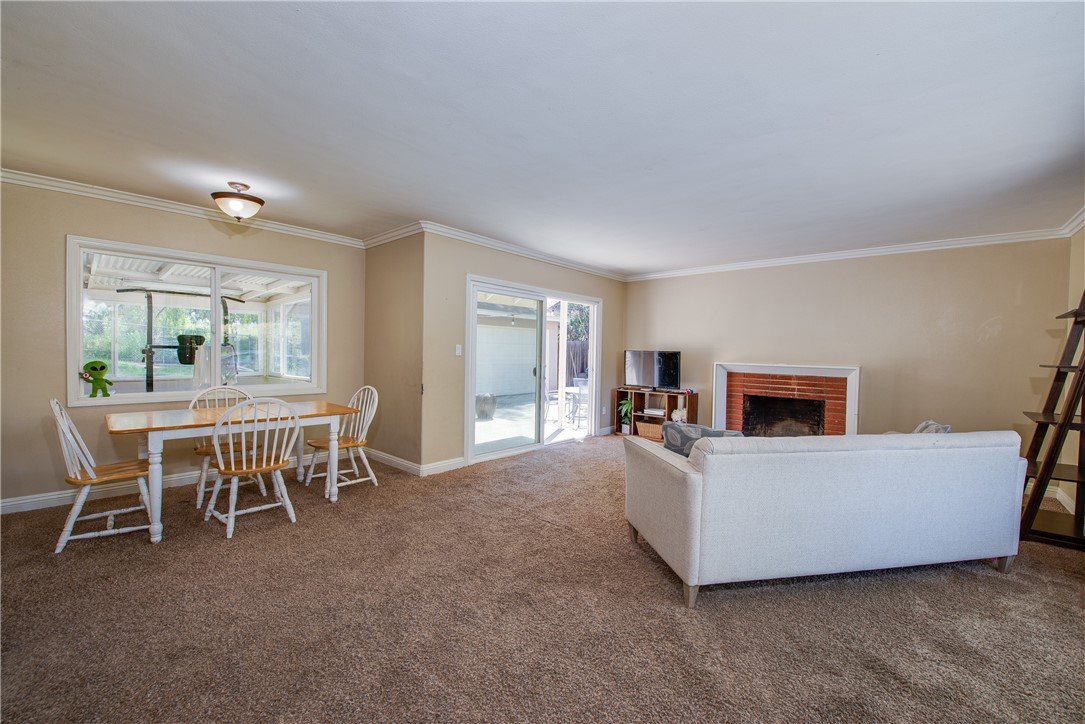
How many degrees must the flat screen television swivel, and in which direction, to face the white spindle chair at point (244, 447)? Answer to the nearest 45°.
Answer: approximately 45° to its right

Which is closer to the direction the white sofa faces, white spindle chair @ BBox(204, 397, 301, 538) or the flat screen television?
the flat screen television

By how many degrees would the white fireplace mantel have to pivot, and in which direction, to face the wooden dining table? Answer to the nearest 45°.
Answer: approximately 45° to its right

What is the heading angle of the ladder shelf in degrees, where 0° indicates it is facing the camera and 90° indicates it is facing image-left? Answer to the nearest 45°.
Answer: approximately 90°

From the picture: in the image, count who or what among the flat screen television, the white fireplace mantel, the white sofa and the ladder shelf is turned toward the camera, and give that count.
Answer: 2

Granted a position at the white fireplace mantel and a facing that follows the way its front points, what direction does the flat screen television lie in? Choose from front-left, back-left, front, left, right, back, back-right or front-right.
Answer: right

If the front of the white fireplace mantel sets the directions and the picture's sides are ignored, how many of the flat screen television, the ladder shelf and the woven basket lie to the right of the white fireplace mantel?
2
